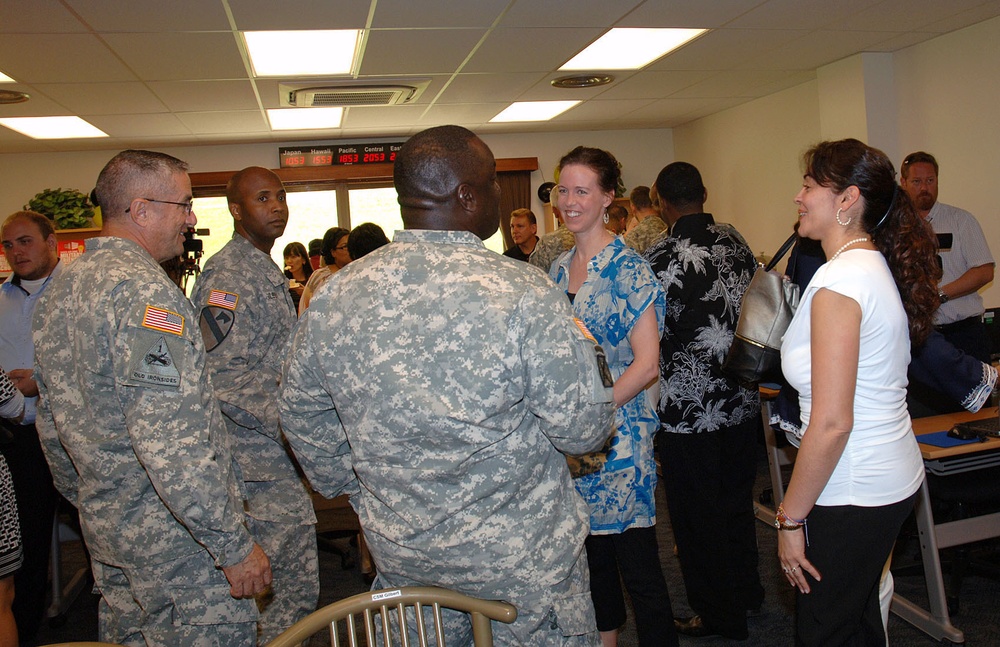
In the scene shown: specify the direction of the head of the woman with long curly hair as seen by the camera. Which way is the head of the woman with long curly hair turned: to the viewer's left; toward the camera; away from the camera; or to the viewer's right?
to the viewer's left

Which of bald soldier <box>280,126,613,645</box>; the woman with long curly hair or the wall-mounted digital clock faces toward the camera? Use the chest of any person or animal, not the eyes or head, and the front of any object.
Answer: the wall-mounted digital clock

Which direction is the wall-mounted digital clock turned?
toward the camera

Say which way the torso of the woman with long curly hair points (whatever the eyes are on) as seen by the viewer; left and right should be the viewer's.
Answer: facing to the left of the viewer

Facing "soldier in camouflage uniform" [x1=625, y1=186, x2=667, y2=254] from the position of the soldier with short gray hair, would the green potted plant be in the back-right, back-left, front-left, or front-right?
front-left

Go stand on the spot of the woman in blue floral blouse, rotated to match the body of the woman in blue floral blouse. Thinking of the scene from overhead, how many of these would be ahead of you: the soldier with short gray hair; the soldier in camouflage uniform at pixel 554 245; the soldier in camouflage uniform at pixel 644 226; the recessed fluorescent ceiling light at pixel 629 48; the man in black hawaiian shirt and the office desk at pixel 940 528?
1

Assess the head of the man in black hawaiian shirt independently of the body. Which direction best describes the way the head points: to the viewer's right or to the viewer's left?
to the viewer's left

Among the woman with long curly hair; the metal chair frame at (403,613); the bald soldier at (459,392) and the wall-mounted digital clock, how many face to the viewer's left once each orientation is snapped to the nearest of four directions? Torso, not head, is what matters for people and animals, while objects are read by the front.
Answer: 1

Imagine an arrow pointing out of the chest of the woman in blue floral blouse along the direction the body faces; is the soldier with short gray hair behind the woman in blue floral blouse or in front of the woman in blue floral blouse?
in front

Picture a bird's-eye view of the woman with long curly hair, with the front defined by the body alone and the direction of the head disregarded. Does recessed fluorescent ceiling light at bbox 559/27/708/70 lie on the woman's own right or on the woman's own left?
on the woman's own right

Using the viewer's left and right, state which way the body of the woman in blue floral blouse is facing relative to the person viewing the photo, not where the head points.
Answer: facing the viewer and to the left of the viewer

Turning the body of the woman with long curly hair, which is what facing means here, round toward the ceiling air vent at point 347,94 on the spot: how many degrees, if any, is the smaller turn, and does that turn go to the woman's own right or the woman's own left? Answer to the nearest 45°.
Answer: approximately 45° to the woman's own right

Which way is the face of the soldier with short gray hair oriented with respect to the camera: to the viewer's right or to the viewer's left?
to the viewer's right

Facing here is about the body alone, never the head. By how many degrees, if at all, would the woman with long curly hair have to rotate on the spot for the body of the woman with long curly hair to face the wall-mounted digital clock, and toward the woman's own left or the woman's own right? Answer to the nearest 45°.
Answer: approximately 45° to the woman's own right

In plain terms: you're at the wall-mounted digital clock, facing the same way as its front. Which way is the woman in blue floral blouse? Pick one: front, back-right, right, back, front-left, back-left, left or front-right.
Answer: front

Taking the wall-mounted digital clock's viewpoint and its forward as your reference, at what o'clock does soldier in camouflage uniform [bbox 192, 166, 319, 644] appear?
The soldier in camouflage uniform is roughly at 12 o'clock from the wall-mounted digital clock.
